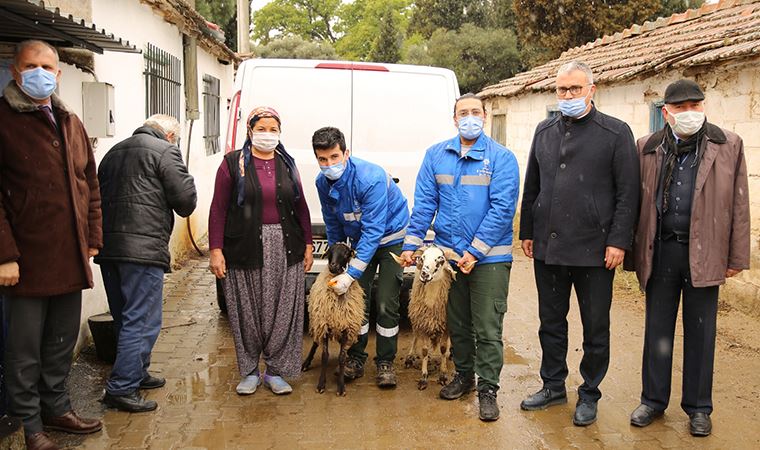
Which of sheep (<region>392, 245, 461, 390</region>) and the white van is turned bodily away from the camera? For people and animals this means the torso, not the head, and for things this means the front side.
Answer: the white van

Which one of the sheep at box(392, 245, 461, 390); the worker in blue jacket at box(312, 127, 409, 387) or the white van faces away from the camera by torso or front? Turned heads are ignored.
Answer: the white van

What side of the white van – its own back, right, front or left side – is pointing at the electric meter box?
back

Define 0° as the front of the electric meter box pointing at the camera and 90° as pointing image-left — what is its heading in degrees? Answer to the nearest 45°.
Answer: approximately 315°

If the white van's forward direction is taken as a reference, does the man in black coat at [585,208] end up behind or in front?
behind

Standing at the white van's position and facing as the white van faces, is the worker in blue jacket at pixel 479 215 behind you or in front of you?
behind

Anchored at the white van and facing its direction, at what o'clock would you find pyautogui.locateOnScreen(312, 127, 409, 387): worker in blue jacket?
The worker in blue jacket is roughly at 6 o'clock from the white van.

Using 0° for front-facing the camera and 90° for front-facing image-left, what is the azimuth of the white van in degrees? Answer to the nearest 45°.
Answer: approximately 180°

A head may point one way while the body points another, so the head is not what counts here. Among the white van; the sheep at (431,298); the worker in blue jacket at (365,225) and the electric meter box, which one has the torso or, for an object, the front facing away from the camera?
the white van

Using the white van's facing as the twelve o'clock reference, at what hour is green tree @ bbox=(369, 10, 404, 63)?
The green tree is roughly at 12 o'clock from the white van.
